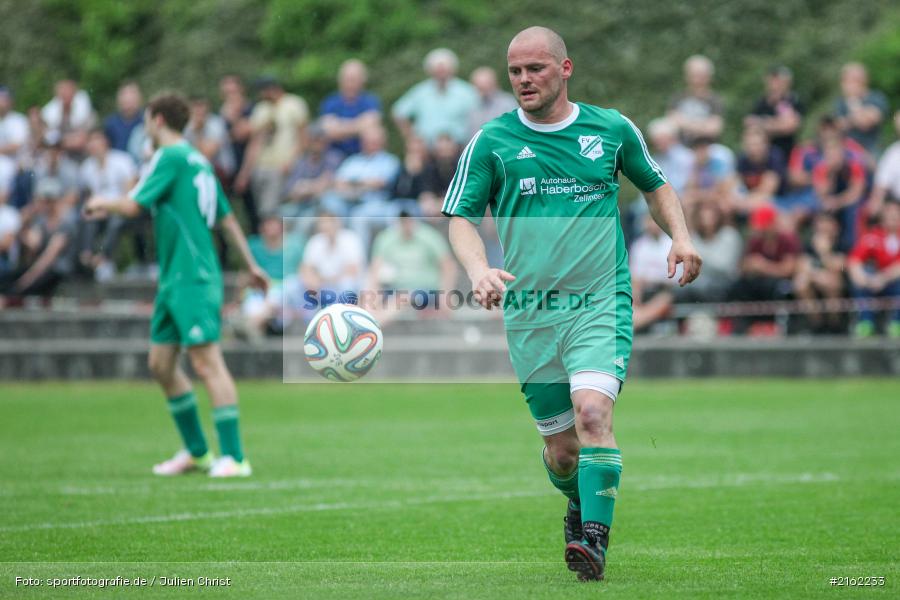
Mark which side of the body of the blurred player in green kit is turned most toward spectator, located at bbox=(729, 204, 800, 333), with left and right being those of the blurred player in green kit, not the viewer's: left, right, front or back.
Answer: right

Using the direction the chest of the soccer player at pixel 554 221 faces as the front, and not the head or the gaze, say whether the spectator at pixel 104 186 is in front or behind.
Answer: behind

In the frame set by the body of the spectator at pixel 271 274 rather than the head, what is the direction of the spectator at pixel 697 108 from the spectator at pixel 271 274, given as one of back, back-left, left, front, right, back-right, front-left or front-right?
left

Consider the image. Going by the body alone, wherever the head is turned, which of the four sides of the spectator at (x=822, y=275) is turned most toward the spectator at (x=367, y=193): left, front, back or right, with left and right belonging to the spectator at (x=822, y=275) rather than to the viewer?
right

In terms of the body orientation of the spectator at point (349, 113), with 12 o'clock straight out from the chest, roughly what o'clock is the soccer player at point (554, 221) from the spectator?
The soccer player is roughly at 12 o'clock from the spectator.

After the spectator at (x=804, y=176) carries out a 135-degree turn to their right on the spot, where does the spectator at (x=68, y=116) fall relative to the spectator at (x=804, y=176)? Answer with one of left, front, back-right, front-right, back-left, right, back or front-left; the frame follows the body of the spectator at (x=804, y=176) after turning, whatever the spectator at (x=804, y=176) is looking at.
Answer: front-left
